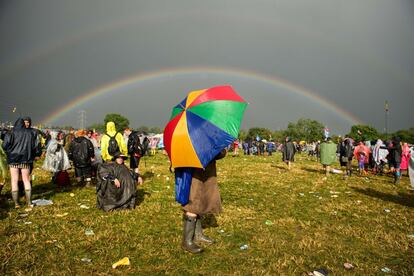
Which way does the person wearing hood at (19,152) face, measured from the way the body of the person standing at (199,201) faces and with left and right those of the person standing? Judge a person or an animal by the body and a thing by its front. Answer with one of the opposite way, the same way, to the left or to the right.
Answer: the opposite way

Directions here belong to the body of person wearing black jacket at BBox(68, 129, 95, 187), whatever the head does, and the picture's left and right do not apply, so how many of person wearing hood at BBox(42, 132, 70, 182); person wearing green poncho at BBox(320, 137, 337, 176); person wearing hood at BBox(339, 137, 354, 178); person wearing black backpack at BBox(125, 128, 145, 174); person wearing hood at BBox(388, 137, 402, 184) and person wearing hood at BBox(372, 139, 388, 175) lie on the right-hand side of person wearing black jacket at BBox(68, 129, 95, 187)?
5

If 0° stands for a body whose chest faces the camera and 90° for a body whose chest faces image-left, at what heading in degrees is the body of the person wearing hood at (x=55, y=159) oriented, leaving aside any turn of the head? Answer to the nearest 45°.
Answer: approximately 315°

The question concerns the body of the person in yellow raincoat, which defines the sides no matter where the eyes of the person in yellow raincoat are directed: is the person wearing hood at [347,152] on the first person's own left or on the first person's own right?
on the first person's own right

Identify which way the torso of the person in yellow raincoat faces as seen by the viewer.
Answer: away from the camera

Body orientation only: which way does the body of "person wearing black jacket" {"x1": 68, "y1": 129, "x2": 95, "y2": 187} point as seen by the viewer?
away from the camera
